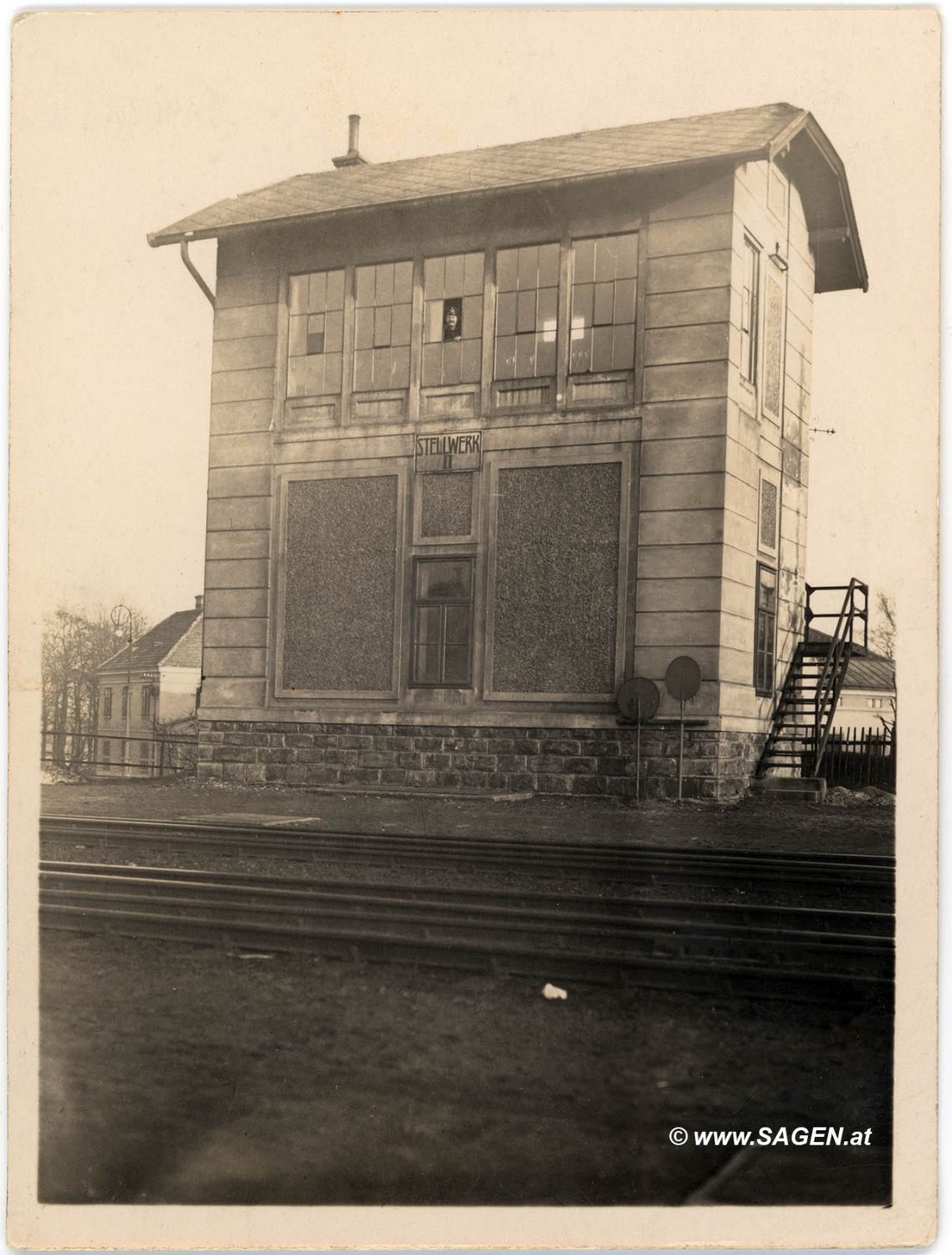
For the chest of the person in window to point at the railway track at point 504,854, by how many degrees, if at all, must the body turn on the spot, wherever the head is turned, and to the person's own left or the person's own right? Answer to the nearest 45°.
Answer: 0° — they already face it

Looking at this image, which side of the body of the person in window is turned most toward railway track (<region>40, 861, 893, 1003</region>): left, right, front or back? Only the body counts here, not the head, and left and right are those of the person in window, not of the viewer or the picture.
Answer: front

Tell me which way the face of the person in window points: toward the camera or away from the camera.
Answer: toward the camera

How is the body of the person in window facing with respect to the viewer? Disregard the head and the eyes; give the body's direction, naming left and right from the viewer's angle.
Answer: facing the viewer
